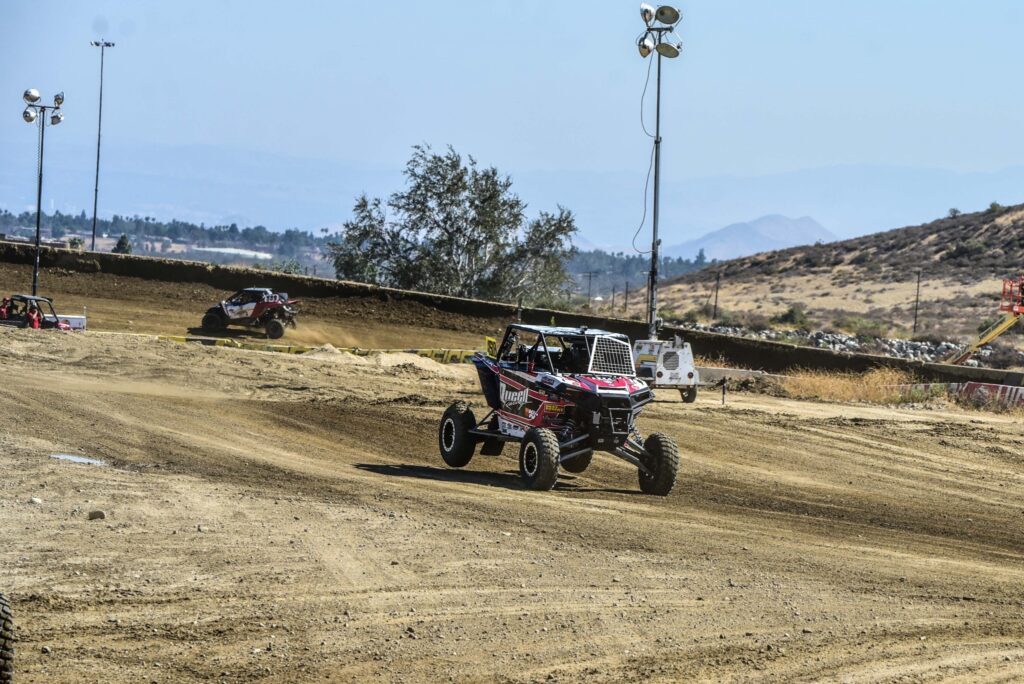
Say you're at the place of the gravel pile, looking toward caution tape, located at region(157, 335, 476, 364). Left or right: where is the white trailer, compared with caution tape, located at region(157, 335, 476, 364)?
left

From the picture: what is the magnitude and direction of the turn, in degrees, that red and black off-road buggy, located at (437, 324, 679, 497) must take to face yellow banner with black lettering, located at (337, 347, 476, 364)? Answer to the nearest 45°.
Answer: approximately 135° to its left

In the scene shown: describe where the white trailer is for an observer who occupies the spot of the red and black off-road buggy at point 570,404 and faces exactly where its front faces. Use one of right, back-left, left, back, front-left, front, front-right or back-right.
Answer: back-left

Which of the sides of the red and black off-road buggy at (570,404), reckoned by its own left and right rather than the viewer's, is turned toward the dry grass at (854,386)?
left

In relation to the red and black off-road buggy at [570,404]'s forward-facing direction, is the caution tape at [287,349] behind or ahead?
behind

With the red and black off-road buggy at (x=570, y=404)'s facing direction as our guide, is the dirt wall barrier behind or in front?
behind

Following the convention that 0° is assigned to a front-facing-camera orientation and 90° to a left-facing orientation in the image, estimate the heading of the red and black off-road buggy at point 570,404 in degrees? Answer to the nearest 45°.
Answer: approximately 315°

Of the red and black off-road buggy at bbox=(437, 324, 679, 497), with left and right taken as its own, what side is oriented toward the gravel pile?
left
